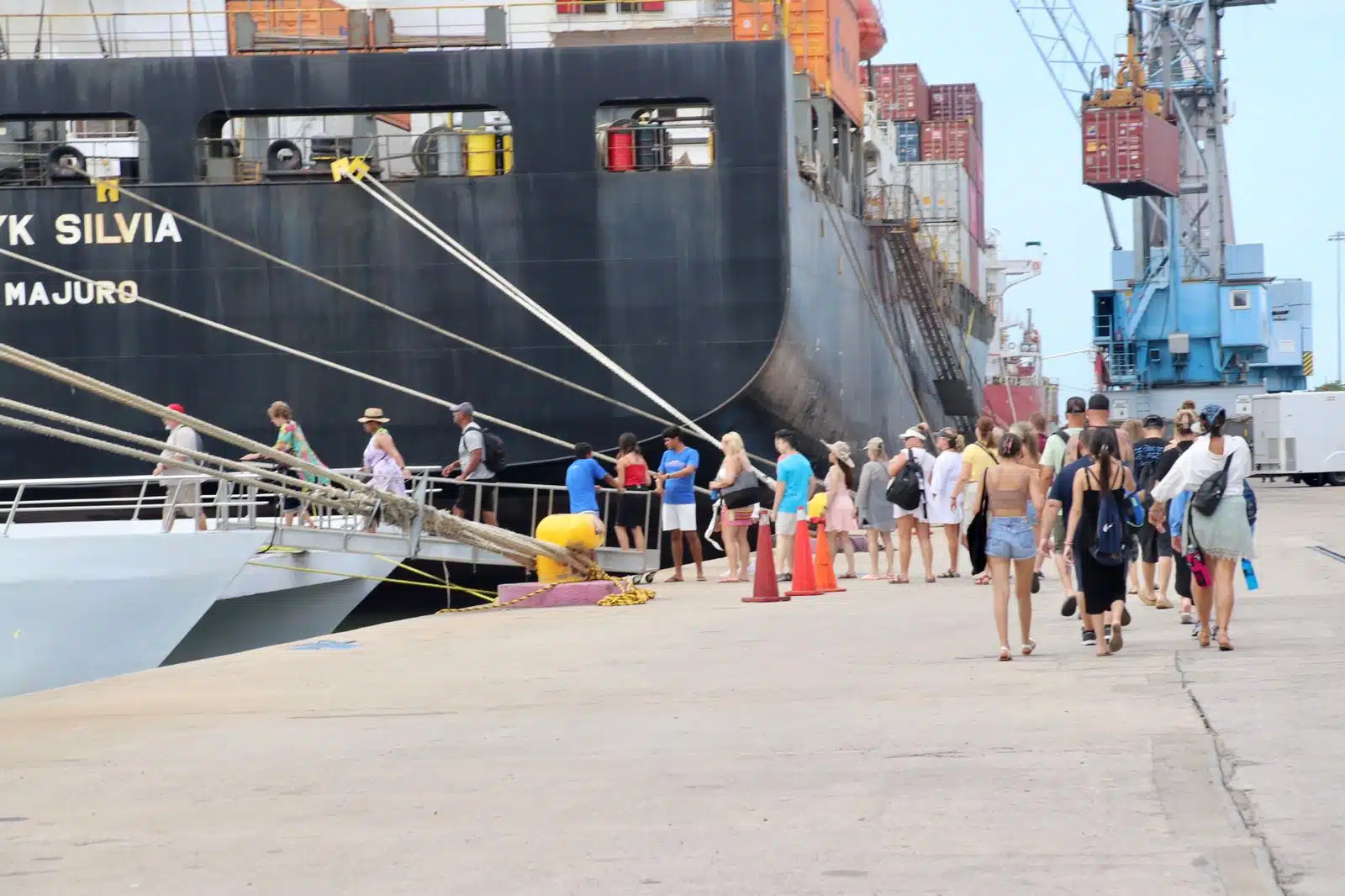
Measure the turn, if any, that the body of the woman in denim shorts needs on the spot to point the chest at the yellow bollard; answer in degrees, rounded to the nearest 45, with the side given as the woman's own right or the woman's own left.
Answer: approximately 45° to the woman's own left

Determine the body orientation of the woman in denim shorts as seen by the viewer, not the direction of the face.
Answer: away from the camera

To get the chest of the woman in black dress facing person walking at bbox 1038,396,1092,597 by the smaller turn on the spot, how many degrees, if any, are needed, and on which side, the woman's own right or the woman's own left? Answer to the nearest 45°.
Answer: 0° — they already face them

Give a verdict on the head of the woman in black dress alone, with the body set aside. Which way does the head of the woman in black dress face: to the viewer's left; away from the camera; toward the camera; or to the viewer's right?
away from the camera

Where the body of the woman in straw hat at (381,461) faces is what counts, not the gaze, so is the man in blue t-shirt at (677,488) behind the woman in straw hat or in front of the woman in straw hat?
behind

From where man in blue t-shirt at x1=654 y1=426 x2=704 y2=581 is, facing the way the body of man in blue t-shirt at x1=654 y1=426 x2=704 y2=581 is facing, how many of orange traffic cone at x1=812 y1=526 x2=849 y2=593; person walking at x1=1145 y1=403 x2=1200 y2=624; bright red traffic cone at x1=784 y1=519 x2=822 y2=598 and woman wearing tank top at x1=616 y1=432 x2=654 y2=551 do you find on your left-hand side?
3

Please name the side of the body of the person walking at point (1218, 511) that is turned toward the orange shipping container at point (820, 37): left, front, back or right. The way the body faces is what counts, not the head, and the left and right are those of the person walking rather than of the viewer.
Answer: front

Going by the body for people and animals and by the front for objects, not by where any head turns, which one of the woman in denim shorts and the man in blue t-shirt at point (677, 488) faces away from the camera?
the woman in denim shorts

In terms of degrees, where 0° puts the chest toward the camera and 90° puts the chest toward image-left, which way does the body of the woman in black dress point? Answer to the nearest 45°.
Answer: approximately 180°

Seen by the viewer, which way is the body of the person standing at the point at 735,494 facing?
to the viewer's left

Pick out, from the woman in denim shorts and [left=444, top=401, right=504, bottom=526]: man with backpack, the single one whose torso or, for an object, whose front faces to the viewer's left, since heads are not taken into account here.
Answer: the man with backpack

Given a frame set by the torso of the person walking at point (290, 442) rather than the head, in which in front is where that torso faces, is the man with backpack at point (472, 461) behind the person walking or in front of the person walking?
behind
